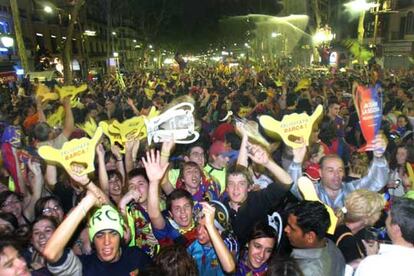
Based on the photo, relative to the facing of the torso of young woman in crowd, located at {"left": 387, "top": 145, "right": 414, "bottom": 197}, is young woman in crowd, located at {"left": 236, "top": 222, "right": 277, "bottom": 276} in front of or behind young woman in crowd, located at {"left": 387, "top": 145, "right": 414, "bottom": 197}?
in front

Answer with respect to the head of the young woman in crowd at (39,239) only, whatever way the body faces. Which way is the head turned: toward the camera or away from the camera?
toward the camera

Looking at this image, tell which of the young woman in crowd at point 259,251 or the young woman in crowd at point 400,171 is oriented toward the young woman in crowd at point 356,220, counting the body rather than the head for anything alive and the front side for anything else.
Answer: the young woman in crowd at point 400,171

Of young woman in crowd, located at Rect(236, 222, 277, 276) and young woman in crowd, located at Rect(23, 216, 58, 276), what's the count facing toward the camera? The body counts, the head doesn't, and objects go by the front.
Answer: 2

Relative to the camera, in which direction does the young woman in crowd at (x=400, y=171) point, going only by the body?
toward the camera

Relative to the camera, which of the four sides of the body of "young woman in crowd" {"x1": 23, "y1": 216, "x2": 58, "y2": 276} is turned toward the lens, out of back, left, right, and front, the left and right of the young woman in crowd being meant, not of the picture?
front

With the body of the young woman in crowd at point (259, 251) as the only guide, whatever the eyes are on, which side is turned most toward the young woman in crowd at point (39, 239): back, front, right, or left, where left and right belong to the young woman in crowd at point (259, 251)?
right

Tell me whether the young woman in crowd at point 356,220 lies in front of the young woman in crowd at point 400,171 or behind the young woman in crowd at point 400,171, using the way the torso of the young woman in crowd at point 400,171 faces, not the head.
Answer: in front

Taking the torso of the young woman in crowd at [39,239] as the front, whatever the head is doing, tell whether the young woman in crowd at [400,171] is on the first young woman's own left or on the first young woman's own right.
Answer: on the first young woman's own left

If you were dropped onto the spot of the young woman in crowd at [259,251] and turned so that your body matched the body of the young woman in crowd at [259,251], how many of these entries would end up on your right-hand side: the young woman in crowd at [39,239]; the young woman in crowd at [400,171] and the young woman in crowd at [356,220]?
1

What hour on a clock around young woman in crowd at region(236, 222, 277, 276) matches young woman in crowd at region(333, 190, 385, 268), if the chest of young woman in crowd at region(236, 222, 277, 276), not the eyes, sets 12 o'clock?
young woman in crowd at region(333, 190, 385, 268) is roughly at 8 o'clock from young woman in crowd at region(236, 222, 277, 276).

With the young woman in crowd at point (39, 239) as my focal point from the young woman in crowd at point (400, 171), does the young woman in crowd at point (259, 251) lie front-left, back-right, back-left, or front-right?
front-left

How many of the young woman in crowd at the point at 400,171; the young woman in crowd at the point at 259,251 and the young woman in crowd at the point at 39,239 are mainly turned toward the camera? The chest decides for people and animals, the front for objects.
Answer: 3
